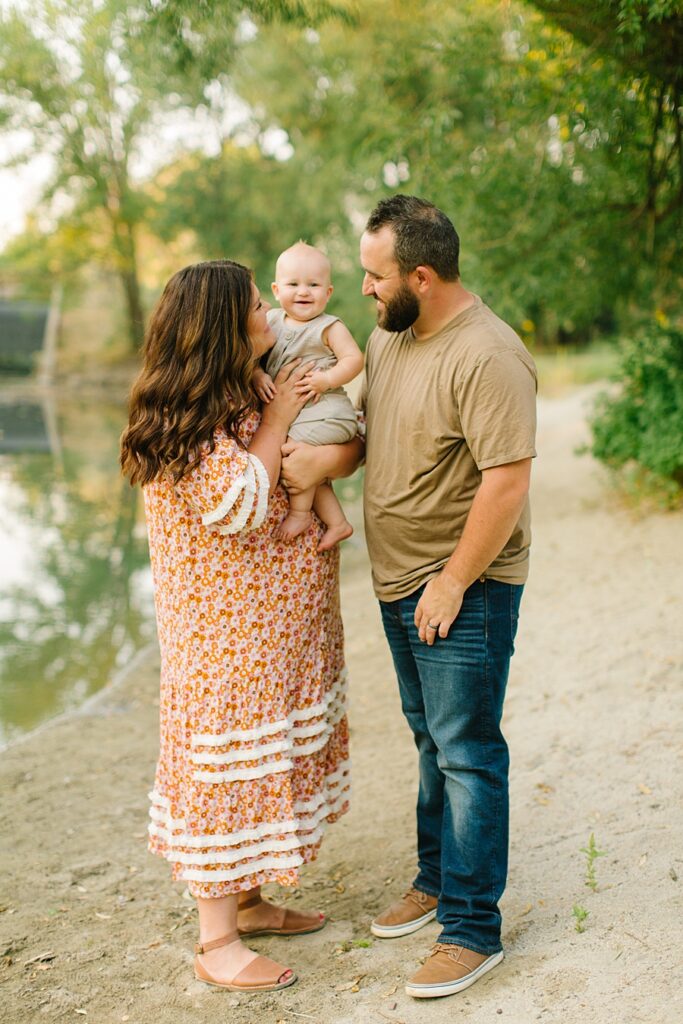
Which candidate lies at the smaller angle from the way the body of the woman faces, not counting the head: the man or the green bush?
the man

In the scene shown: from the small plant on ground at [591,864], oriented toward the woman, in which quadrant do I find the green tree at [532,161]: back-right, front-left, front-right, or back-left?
back-right

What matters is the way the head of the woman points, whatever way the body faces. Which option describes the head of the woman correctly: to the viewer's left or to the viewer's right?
to the viewer's right

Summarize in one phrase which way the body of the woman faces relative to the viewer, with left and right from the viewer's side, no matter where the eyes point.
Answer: facing to the right of the viewer

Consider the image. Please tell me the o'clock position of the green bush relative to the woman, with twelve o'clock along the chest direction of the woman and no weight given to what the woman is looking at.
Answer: The green bush is roughly at 10 o'clock from the woman.

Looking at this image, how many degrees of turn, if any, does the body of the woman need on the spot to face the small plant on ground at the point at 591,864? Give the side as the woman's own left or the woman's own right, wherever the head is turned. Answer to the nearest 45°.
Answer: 0° — they already face it

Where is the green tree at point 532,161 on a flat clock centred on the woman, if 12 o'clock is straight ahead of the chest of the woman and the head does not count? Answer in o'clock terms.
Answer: The green tree is roughly at 10 o'clock from the woman.

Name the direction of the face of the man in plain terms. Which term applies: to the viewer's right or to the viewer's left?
to the viewer's left
